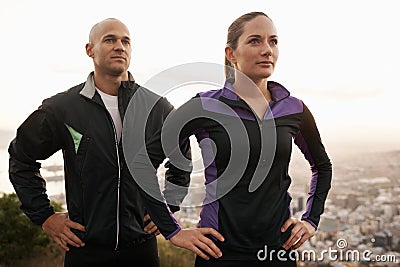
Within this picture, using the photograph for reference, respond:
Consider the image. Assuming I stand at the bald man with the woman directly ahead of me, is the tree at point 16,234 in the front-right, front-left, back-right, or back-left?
back-left

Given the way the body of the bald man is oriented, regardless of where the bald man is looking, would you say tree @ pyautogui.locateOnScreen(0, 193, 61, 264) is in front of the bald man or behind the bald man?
behind

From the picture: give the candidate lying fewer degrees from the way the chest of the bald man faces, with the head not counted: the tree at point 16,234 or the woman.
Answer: the woman

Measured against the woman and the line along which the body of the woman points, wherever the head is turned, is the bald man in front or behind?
behind

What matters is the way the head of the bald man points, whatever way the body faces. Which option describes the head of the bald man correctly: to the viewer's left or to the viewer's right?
to the viewer's right

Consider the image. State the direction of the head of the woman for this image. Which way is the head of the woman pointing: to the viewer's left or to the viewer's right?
to the viewer's right

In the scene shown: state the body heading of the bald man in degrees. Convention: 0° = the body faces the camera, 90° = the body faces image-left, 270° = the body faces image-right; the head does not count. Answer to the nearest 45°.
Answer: approximately 315°

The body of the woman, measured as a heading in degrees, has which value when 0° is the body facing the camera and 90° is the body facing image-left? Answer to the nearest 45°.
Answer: approximately 315°
